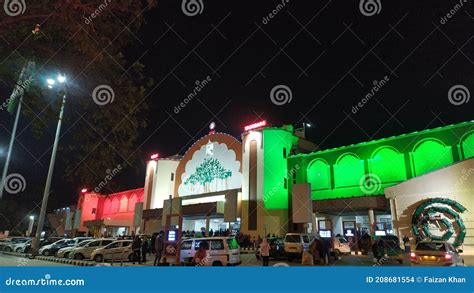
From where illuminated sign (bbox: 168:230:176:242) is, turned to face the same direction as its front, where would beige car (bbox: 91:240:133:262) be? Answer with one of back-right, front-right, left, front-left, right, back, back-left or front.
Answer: back-right

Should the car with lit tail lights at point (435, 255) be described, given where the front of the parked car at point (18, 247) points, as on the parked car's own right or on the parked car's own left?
on the parked car's own left

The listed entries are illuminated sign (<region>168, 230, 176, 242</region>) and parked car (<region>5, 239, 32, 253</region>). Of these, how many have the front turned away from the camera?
0

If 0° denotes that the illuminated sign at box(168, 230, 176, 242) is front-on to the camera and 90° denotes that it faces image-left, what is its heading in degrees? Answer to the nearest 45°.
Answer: approximately 0°

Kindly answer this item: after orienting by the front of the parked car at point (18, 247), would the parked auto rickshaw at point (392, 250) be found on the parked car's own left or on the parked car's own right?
on the parked car's own left

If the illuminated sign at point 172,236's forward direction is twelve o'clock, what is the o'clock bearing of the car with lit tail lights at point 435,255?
The car with lit tail lights is roughly at 10 o'clock from the illuminated sign.

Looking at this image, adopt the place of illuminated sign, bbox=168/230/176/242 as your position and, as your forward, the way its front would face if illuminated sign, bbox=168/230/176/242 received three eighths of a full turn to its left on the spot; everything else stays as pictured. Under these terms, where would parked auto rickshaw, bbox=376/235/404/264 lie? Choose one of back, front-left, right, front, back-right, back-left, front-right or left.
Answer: front-right

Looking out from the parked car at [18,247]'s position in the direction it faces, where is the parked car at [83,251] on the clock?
the parked car at [83,251] is roughly at 10 o'clock from the parked car at [18,247].
